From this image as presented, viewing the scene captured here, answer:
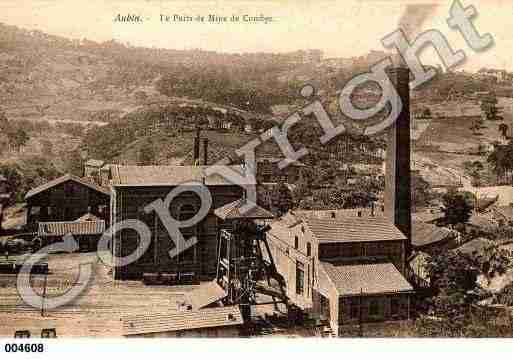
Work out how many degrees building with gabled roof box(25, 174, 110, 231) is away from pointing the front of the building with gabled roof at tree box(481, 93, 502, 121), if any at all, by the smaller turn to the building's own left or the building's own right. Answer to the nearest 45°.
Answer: approximately 90° to the building's own left

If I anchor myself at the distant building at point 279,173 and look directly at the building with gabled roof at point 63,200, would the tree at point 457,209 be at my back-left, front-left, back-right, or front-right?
back-left

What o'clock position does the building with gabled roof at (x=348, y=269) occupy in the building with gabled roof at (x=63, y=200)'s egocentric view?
the building with gabled roof at (x=348, y=269) is roughly at 11 o'clock from the building with gabled roof at (x=63, y=200).

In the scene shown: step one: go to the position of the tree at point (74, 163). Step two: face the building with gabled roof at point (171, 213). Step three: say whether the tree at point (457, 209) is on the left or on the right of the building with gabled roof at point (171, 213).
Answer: left

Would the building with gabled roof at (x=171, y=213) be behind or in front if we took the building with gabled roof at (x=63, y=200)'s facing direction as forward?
in front

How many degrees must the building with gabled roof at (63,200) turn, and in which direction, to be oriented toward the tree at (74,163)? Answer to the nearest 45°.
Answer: approximately 180°

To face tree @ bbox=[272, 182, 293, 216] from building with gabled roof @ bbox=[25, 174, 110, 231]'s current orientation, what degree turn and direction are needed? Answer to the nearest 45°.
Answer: approximately 90° to its left

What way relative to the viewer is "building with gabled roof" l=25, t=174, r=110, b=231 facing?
toward the camera

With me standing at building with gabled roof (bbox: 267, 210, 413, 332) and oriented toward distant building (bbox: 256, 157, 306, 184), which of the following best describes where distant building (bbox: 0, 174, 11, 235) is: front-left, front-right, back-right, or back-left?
front-left

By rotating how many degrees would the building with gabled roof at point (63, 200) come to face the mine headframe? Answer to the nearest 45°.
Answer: approximately 45° to its left
